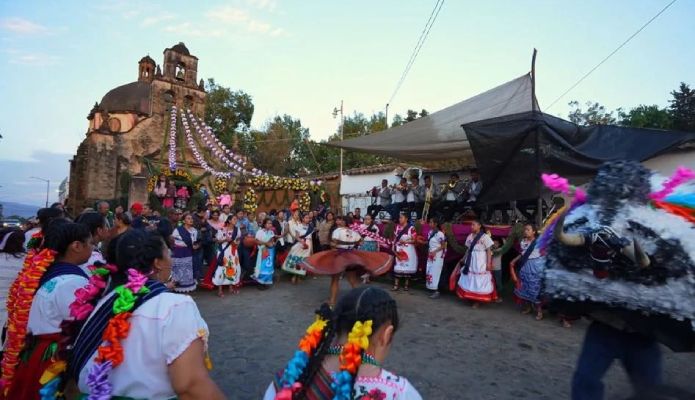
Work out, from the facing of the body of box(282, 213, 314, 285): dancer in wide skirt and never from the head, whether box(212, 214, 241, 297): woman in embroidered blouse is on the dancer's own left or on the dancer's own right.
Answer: on the dancer's own right

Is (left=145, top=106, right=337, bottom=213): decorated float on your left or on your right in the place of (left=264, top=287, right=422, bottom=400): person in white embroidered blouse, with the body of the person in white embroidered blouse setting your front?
on your left

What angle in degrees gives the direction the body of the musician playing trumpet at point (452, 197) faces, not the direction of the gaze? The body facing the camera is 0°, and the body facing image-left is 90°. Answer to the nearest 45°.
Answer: approximately 45°

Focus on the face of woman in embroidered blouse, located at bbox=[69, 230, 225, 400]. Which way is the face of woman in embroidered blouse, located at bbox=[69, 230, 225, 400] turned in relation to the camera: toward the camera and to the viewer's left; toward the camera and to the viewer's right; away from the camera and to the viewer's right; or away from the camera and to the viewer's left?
away from the camera and to the viewer's right

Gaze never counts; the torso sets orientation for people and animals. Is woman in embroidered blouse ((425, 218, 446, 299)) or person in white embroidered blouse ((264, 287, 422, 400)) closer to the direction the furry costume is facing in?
the person in white embroidered blouse

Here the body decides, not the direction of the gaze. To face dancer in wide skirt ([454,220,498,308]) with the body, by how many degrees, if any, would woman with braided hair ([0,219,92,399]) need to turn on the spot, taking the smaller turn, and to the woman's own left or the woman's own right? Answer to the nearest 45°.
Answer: approximately 45° to the woman's own right

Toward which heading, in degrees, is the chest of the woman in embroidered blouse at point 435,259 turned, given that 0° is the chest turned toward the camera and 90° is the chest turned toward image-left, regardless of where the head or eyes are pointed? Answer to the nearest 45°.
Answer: approximately 45°

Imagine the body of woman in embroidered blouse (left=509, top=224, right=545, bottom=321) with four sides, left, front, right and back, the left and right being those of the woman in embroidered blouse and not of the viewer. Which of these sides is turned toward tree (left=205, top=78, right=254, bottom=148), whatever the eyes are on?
right

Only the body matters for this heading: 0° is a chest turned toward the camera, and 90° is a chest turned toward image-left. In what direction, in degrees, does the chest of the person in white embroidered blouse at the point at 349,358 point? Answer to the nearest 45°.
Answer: approximately 225°

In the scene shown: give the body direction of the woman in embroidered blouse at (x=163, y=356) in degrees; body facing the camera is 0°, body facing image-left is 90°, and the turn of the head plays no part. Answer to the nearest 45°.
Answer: approximately 225°

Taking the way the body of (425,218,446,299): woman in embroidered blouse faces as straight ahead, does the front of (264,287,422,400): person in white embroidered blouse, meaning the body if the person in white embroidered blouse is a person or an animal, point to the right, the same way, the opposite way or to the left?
the opposite way
